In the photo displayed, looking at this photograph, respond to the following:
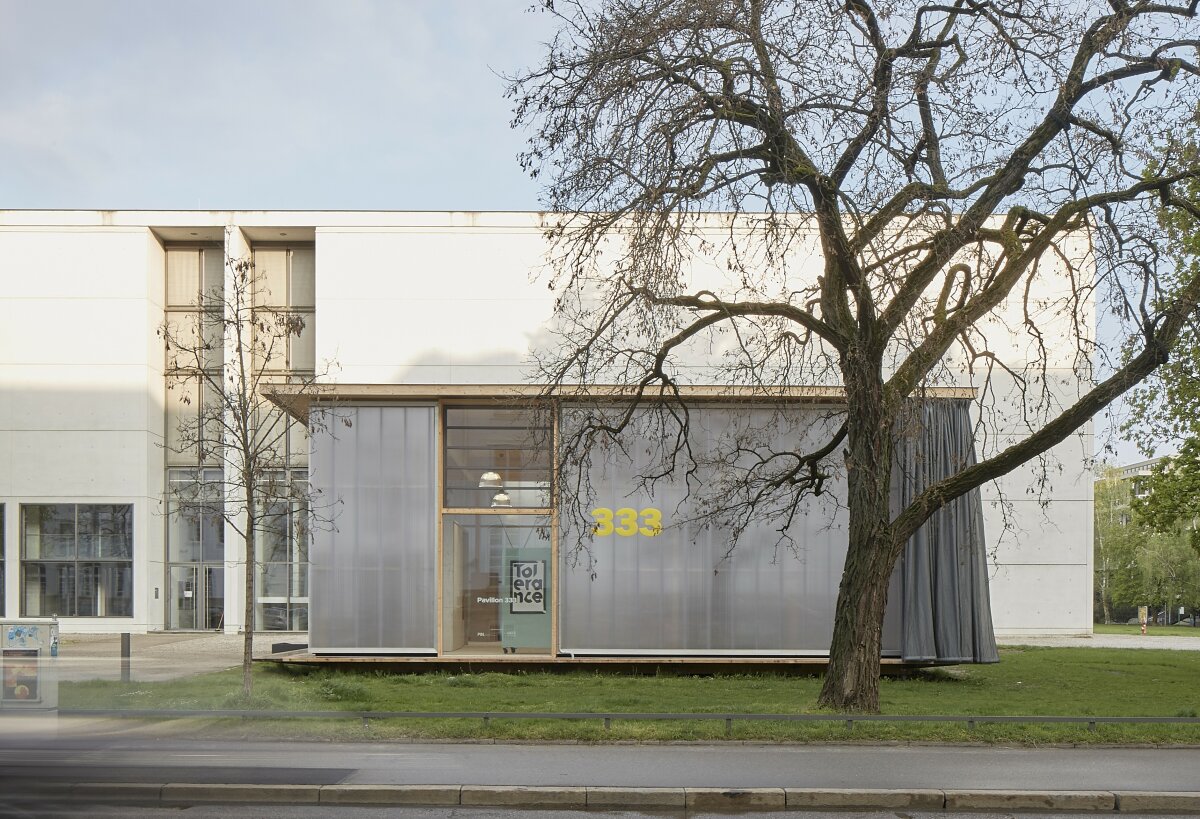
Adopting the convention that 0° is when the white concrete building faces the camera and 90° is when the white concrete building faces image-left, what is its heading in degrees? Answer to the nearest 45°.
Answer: approximately 0°

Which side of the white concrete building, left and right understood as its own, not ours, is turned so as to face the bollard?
front

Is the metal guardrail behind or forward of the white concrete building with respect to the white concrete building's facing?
forward

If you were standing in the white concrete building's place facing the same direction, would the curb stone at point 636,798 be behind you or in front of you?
in front

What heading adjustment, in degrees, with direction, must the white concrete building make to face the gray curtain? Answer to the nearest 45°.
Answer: approximately 45° to its left
